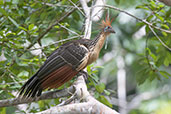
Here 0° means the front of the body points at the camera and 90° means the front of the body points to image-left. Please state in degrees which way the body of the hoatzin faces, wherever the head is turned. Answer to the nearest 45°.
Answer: approximately 270°
